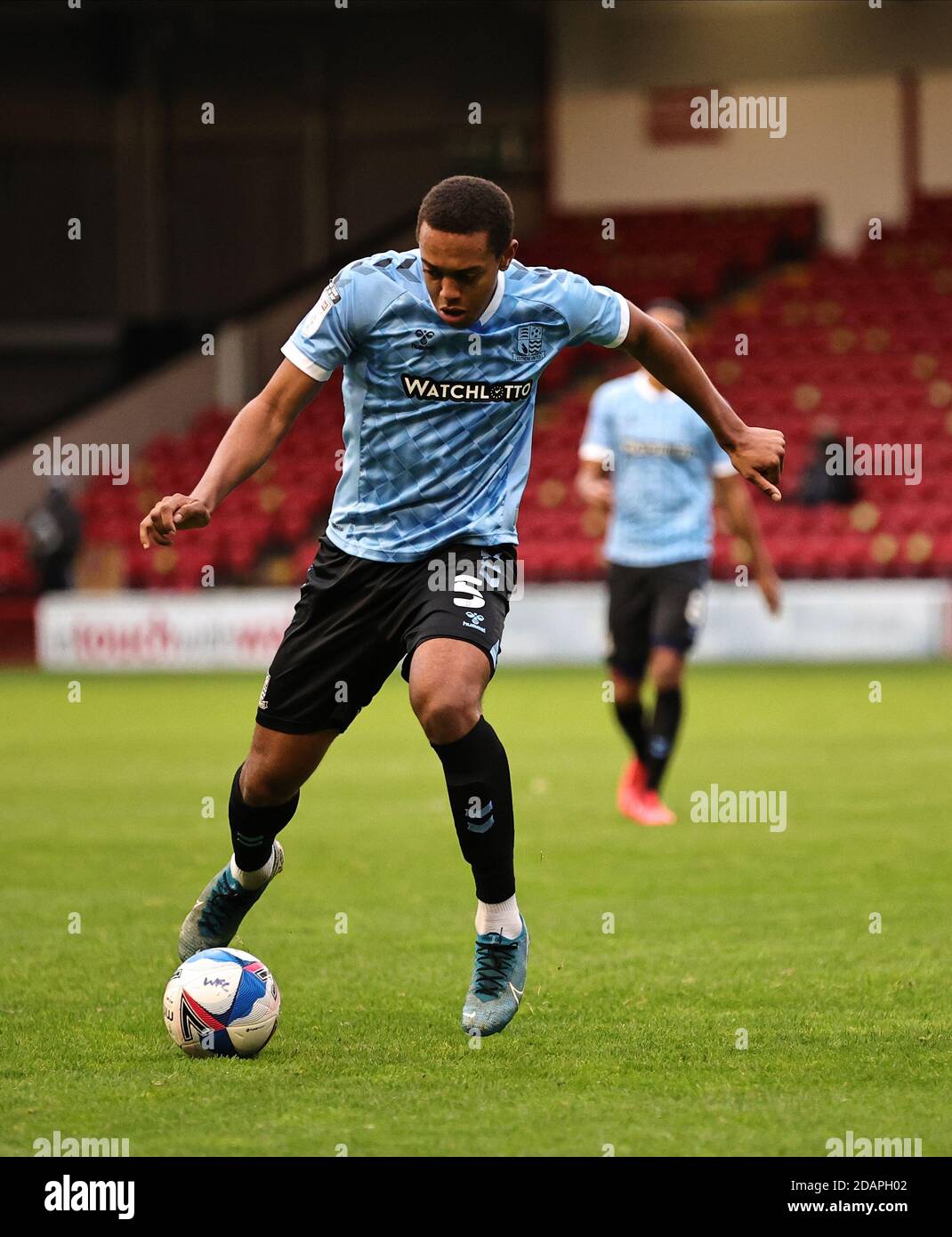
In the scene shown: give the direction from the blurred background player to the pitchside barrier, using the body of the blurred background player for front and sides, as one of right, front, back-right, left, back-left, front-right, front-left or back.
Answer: back

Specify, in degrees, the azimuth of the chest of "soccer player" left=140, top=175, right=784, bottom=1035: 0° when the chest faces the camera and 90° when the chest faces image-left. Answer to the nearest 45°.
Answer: approximately 0°

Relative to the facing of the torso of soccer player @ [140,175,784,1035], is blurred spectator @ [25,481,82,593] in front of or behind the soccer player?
behind

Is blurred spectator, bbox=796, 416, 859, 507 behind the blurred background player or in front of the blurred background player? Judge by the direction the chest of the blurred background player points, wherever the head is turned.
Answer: behind

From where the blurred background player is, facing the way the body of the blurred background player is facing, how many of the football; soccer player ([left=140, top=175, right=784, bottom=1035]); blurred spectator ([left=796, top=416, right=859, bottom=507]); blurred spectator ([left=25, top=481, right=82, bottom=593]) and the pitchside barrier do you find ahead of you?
2

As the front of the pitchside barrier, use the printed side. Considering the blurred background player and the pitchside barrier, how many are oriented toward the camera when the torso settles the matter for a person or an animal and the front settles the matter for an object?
2

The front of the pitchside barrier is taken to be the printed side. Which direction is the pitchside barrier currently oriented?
toward the camera

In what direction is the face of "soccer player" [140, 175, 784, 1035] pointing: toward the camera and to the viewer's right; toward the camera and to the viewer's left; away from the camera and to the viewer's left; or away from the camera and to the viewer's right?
toward the camera and to the viewer's left

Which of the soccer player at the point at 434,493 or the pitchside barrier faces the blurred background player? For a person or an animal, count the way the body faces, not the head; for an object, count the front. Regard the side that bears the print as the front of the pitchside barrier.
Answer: the pitchside barrier

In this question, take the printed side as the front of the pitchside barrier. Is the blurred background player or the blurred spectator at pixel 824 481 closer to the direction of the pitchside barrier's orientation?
the blurred background player

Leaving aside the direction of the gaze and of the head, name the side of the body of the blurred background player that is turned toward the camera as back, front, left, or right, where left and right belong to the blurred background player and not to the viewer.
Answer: front

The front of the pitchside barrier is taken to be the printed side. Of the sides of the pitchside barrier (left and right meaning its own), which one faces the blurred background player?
front

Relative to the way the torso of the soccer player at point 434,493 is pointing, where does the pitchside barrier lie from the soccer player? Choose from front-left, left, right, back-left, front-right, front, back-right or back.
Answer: back
